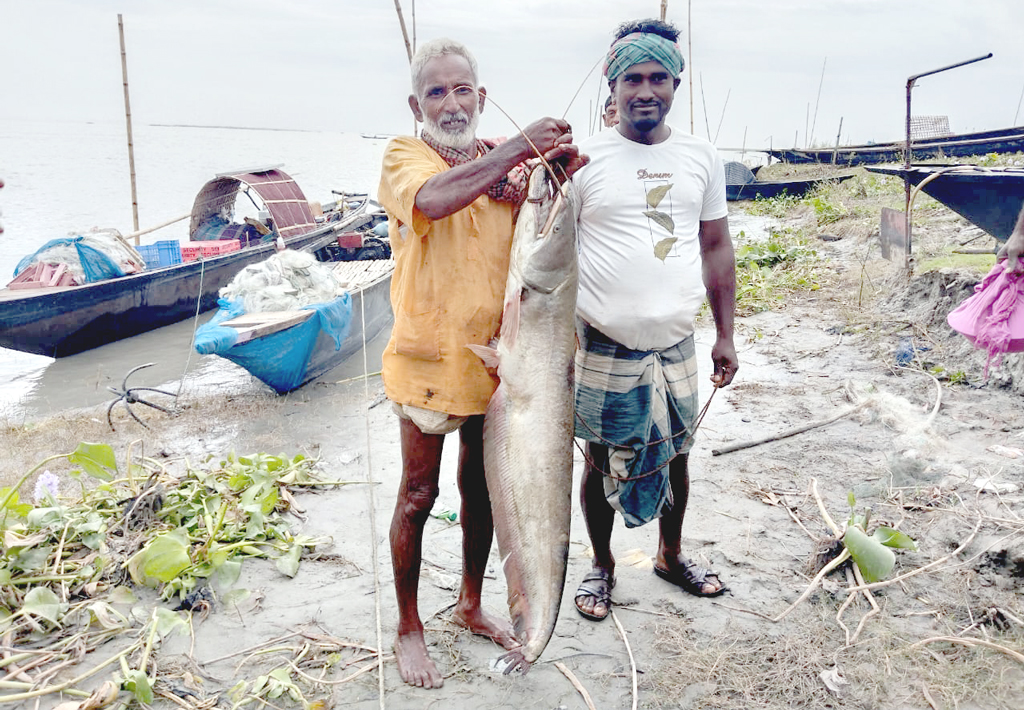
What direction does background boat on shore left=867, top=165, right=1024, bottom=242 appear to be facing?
to the viewer's left

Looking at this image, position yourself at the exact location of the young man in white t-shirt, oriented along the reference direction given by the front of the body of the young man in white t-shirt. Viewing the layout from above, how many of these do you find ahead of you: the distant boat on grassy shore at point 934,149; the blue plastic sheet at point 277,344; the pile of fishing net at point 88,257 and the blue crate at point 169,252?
0

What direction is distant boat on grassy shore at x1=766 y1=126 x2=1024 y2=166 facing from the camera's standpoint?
to the viewer's left

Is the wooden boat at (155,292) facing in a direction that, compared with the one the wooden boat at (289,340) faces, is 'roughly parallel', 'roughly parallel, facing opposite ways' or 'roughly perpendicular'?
roughly parallel

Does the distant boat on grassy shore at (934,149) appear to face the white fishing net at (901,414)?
no

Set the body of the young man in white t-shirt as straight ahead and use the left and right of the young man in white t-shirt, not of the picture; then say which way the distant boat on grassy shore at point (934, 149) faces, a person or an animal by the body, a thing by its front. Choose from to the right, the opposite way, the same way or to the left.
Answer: to the right

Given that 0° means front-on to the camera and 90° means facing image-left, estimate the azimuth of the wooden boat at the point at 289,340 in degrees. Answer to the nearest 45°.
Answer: approximately 45°

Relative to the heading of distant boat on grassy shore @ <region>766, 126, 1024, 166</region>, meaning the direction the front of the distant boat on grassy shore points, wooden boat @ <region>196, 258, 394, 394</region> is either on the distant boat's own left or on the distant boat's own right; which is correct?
on the distant boat's own left

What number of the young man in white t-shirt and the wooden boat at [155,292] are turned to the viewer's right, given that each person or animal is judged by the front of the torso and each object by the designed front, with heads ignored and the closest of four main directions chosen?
0

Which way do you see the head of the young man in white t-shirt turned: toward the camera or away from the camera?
toward the camera

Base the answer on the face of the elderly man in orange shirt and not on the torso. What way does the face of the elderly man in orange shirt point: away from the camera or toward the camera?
toward the camera

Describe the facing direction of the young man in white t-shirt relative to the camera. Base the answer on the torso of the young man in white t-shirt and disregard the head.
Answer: toward the camera
